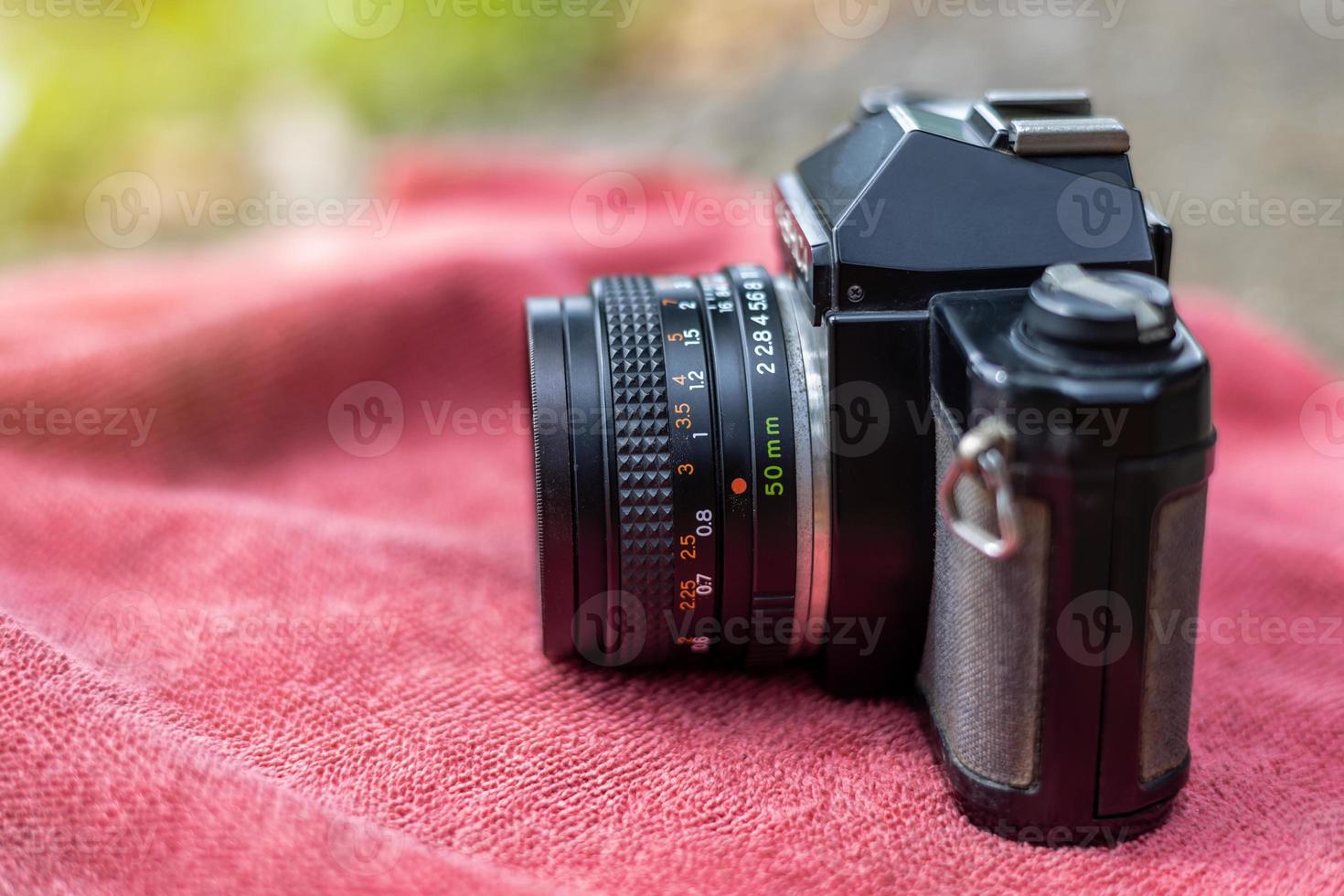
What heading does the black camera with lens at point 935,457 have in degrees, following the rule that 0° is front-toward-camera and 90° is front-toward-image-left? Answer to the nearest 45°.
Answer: approximately 90°
